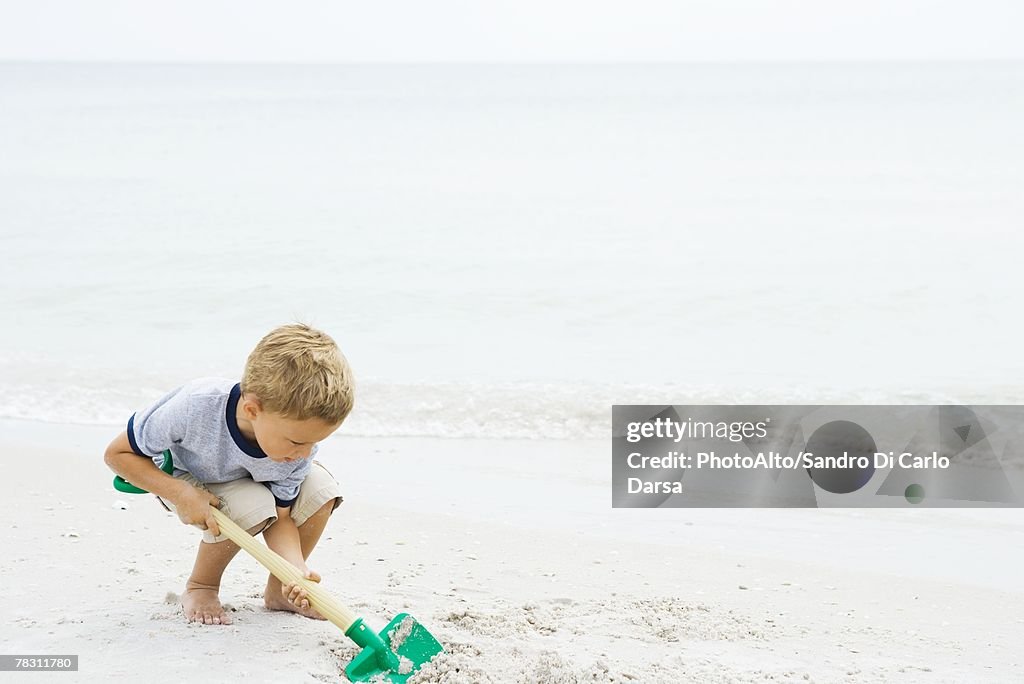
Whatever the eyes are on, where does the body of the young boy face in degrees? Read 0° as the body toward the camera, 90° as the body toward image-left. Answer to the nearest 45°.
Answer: approximately 315°
